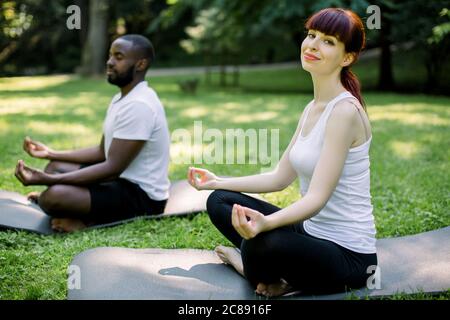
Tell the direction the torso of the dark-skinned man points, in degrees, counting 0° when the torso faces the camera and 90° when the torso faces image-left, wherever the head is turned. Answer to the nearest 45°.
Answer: approximately 90°

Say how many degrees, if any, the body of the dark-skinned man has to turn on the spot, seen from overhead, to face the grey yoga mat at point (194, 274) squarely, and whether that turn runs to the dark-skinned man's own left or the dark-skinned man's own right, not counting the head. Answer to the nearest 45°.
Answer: approximately 90° to the dark-skinned man's own left

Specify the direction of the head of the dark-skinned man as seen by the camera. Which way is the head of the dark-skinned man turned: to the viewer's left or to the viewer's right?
to the viewer's left

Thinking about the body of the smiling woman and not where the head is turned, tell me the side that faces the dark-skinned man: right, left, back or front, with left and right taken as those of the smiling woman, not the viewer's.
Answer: right
